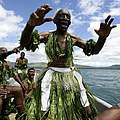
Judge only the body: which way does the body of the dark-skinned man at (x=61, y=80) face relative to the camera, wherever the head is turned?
toward the camera
